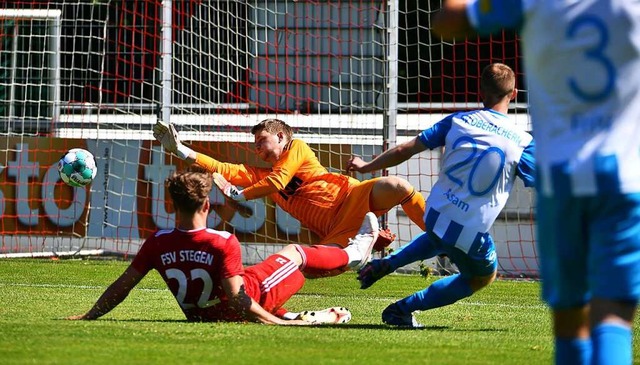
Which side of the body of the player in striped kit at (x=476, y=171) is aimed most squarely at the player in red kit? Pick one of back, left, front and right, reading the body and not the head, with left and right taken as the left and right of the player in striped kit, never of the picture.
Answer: left

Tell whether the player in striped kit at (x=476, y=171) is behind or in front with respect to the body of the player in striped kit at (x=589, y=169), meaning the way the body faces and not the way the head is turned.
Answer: in front

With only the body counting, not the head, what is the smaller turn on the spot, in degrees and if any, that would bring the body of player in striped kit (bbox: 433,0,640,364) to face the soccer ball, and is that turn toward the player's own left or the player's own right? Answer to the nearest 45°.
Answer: approximately 45° to the player's own left

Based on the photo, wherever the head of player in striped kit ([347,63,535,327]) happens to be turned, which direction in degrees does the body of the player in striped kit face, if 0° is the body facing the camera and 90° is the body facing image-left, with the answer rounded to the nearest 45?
approximately 180°

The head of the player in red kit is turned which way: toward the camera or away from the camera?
away from the camera

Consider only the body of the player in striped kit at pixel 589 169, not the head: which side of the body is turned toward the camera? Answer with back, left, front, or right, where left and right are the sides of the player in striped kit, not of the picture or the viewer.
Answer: back

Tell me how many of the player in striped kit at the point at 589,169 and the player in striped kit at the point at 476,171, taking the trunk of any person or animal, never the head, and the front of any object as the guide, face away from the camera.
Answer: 2
